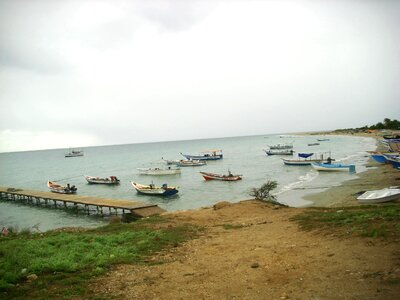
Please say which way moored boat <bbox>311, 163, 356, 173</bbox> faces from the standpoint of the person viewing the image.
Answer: facing to the left of the viewer

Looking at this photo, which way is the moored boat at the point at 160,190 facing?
to the viewer's left

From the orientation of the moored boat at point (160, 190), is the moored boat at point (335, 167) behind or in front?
behind

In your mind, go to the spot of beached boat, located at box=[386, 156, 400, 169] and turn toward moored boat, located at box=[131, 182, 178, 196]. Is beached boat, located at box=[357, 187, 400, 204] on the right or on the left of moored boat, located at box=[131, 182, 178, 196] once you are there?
left

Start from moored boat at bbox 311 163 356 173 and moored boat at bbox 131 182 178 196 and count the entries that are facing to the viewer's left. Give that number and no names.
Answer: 2

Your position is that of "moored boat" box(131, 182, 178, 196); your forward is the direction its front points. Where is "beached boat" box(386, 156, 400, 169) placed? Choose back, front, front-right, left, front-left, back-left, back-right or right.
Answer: back

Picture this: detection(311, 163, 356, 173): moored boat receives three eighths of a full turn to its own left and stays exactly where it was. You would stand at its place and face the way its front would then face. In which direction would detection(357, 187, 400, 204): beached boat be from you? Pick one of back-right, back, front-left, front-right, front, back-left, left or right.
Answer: front-right

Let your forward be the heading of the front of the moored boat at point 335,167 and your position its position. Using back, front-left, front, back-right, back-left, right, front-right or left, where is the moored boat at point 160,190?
front-left

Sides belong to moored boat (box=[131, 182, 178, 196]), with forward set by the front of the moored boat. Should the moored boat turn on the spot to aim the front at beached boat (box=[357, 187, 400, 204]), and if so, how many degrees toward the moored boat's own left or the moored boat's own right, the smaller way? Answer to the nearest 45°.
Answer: approximately 135° to the moored boat's own left

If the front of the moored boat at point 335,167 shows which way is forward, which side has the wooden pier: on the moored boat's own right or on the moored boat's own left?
on the moored boat's own left
